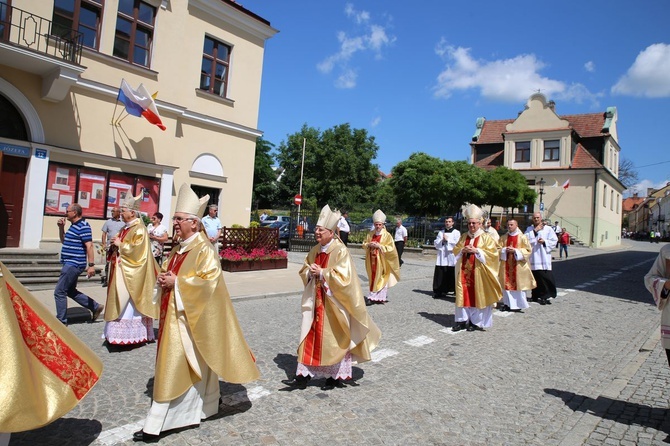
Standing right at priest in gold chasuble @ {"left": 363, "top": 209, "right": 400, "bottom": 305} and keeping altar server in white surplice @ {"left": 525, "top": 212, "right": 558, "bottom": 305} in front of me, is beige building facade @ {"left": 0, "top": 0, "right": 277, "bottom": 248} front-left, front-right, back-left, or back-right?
back-left

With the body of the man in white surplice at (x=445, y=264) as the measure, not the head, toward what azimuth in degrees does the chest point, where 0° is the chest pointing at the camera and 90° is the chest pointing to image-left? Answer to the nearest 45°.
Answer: approximately 45°

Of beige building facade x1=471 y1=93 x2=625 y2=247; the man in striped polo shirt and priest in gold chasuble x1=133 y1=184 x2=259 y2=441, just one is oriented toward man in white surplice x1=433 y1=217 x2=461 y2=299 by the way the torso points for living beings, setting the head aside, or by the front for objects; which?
the beige building facade

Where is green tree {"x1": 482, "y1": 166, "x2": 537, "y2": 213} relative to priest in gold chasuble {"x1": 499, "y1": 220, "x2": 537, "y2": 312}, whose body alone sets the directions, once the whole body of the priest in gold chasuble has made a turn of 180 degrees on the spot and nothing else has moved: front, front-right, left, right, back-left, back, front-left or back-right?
front-left

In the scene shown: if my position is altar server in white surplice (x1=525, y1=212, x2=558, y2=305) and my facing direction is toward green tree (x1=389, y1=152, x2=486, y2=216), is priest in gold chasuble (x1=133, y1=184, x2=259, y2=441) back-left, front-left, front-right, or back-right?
back-left

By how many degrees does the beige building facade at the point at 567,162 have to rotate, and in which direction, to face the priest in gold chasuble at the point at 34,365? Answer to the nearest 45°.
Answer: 0° — it already faces them

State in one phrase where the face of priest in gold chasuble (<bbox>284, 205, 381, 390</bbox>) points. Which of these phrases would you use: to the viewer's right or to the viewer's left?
to the viewer's left
